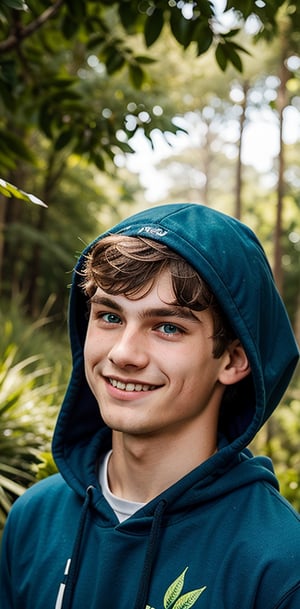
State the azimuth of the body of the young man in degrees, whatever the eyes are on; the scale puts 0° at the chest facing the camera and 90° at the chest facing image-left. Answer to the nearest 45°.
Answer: approximately 45°

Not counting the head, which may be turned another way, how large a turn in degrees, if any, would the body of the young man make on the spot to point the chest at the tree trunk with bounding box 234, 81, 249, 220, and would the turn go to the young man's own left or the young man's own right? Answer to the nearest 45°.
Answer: approximately 135° to the young man's own right

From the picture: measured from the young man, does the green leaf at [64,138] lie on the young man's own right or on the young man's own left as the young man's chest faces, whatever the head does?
on the young man's own right

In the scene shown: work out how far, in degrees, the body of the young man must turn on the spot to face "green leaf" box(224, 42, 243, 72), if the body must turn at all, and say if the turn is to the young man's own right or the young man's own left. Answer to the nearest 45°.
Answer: approximately 135° to the young man's own right

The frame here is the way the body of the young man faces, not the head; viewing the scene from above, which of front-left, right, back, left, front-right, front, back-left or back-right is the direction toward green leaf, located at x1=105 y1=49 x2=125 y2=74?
back-right

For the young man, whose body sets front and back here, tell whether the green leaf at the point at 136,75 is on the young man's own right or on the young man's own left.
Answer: on the young man's own right

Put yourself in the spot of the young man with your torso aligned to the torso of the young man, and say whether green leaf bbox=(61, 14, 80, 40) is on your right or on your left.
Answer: on your right
